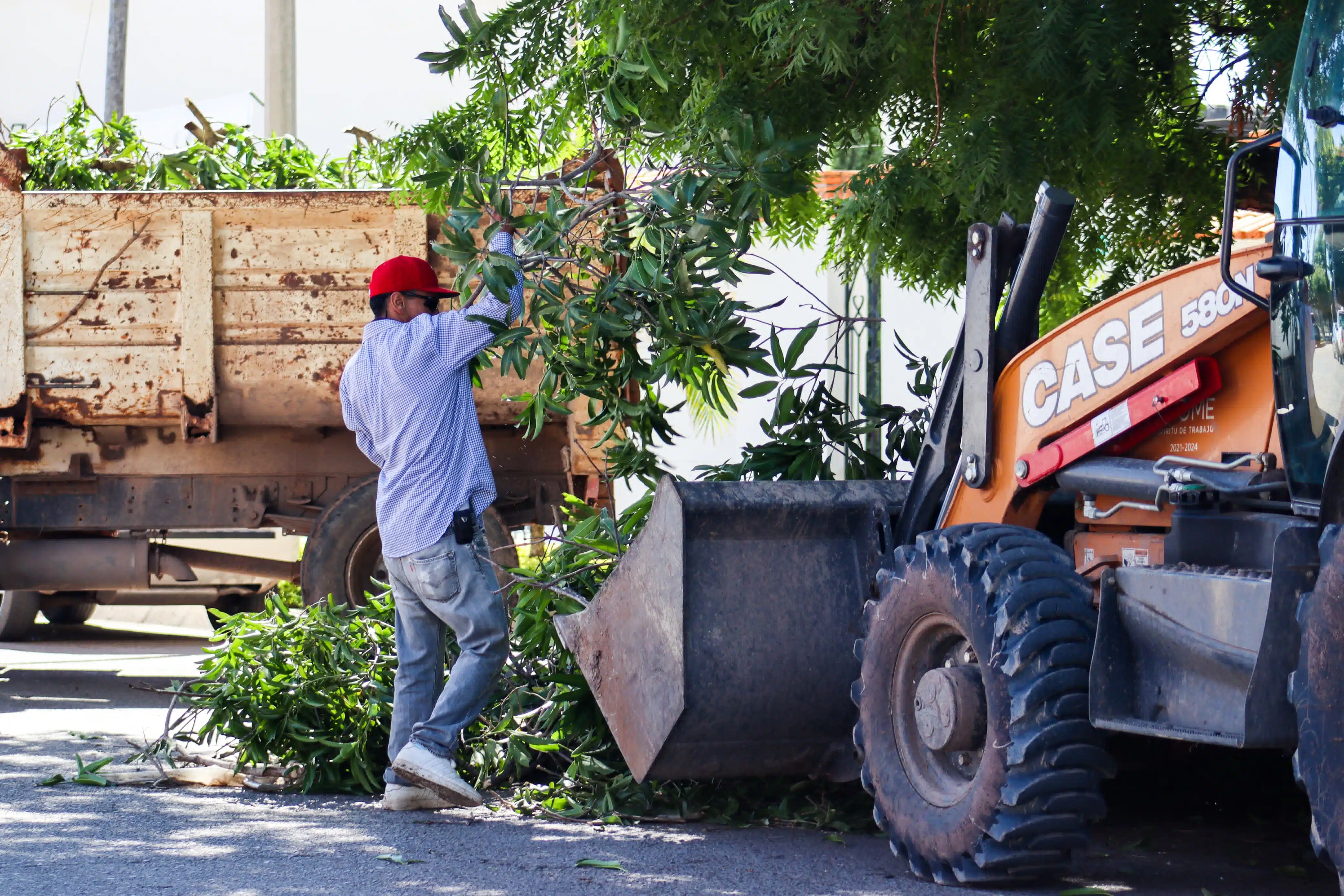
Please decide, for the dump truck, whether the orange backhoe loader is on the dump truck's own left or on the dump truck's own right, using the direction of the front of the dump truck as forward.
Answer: on the dump truck's own left

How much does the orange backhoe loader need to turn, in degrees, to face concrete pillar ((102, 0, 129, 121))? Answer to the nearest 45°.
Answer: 0° — it already faces it

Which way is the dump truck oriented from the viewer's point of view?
to the viewer's left

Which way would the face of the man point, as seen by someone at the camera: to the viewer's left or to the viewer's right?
to the viewer's right

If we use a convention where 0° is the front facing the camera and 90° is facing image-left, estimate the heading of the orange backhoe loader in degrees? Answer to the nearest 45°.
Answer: approximately 135°

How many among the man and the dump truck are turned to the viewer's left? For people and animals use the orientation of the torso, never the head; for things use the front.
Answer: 1

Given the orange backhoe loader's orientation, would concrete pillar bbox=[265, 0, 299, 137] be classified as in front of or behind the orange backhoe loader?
in front

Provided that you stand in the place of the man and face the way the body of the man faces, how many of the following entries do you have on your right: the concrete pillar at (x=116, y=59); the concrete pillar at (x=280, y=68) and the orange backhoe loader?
1

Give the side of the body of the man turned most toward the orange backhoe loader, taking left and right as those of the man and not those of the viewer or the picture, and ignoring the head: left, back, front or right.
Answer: right

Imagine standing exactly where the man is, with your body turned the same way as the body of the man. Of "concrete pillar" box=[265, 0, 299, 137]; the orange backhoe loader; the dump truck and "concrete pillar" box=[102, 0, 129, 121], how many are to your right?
1

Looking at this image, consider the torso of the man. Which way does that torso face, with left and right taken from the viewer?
facing away from the viewer and to the right of the viewer

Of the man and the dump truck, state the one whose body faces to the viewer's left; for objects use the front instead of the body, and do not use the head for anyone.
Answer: the dump truck

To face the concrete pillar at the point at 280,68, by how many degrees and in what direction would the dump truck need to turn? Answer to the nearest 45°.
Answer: approximately 90° to its right

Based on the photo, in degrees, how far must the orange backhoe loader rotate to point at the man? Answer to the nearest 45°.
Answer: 0° — it already faces them

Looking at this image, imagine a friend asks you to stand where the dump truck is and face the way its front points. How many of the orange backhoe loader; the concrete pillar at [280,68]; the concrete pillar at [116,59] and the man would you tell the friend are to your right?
2

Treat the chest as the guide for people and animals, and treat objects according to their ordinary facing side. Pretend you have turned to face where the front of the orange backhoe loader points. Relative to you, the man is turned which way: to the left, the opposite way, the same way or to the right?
to the right
